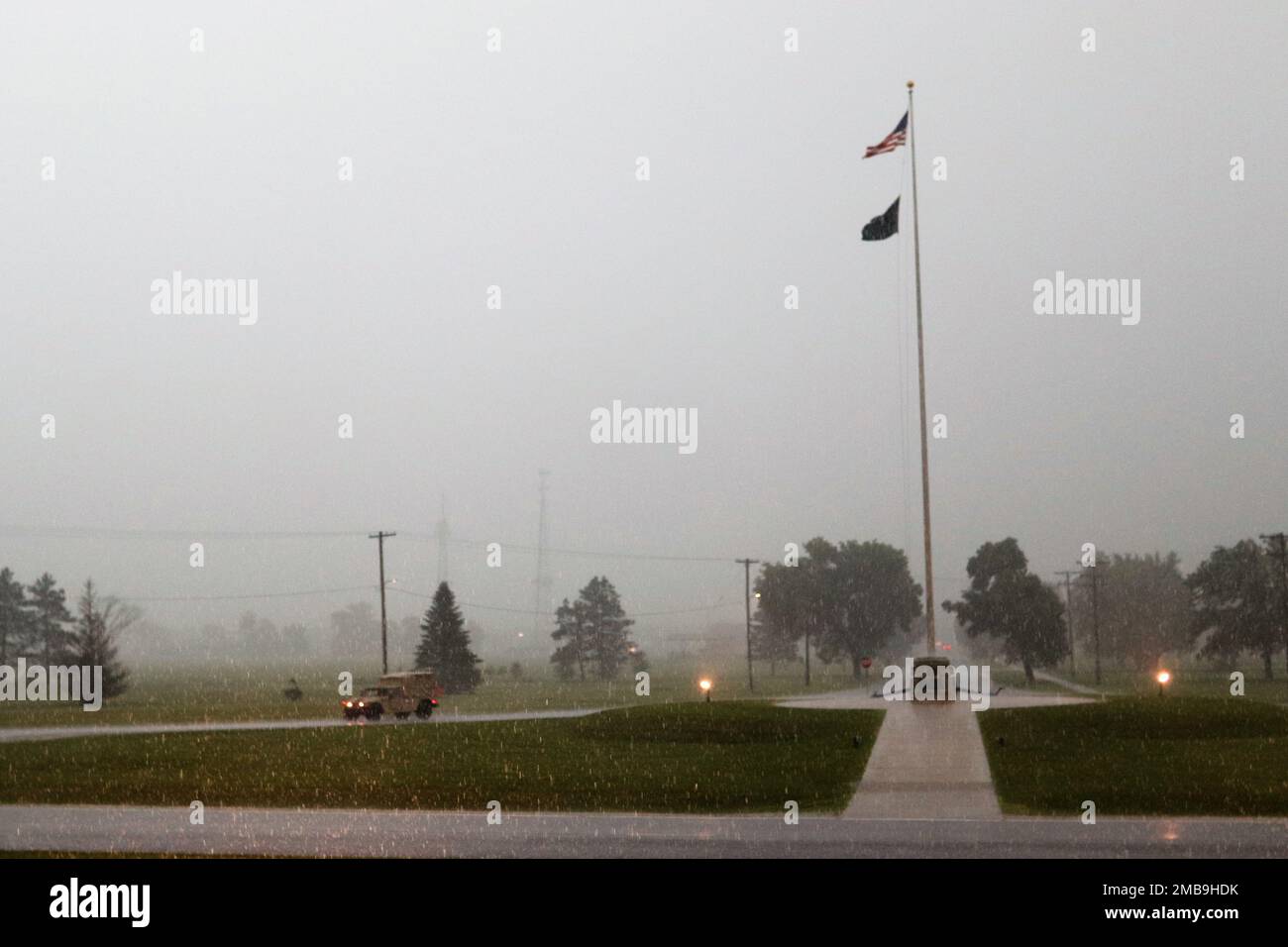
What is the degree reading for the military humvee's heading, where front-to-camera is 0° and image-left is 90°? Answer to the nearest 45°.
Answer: approximately 45°
